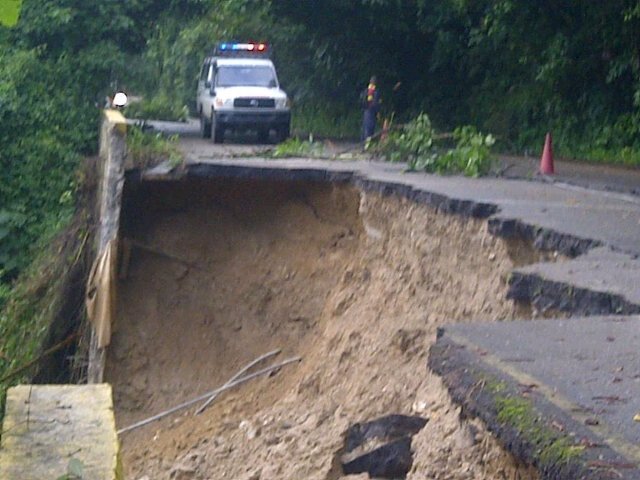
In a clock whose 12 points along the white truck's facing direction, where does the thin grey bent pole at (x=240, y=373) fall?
The thin grey bent pole is roughly at 12 o'clock from the white truck.

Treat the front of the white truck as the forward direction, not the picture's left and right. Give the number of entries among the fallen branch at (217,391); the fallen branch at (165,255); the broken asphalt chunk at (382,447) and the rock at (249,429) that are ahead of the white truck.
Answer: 4

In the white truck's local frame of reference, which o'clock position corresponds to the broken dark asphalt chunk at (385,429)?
The broken dark asphalt chunk is roughly at 12 o'clock from the white truck.

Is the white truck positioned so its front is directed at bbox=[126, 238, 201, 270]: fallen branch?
yes

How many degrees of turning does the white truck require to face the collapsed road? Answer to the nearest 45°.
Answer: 0° — it already faces it

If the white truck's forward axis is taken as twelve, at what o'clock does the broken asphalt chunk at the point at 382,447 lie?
The broken asphalt chunk is roughly at 12 o'clock from the white truck.

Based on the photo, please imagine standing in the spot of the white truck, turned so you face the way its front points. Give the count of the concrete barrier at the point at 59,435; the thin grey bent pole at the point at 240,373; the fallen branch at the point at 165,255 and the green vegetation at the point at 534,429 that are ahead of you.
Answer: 4

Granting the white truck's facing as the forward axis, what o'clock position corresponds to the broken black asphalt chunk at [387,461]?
The broken black asphalt chunk is roughly at 12 o'clock from the white truck.

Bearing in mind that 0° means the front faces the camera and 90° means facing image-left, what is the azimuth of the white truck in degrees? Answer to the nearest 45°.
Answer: approximately 0°

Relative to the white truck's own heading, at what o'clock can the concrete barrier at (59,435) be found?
The concrete barrier is roughly at 12 o'clock from the white truck.

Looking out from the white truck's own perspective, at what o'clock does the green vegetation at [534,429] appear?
The green vegetation is roughly at 12 o'clock from the white truck.
